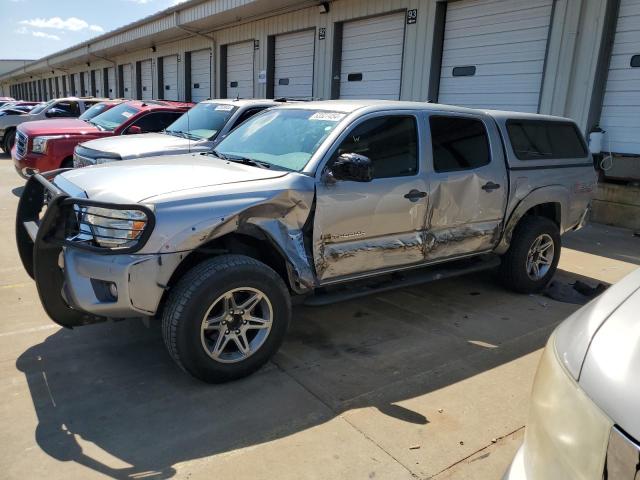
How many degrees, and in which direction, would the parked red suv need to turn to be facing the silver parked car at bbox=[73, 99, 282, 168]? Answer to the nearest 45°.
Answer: approximately 90° to its left

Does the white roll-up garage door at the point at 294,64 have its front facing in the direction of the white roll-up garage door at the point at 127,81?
no

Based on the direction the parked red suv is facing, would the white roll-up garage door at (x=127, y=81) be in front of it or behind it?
behind

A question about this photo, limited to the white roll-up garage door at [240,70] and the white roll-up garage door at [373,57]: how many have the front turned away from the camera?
0

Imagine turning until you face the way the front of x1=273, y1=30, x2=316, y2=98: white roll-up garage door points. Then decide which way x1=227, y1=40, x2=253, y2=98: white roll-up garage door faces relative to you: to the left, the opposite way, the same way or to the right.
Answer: the same way

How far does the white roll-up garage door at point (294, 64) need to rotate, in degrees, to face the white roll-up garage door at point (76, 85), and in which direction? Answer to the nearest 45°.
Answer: approximately 90° to its right

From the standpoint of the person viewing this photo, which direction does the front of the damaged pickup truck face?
facing the viewer and to the left of the viewer

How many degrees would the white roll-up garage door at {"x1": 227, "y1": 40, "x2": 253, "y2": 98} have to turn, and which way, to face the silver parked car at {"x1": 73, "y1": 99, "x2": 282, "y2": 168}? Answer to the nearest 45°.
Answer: approximately 45° to its left

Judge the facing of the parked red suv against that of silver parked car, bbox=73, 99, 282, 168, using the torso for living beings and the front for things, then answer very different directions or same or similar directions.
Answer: same or similar directions

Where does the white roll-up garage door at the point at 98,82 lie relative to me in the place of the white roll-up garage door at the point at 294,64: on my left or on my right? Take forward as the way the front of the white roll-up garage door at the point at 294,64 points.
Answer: on my right

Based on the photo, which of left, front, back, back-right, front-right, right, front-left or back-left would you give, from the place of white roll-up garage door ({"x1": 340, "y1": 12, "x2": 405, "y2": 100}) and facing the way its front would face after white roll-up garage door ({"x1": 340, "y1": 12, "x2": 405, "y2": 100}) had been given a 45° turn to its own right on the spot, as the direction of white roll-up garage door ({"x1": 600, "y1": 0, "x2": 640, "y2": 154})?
back-left

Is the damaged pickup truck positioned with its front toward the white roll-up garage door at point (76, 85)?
no

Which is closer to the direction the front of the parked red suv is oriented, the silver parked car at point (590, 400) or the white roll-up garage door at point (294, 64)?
the silver parked car

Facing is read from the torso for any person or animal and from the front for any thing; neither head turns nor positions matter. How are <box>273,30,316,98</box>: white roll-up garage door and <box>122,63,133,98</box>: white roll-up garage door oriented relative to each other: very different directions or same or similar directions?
same or similar directions
